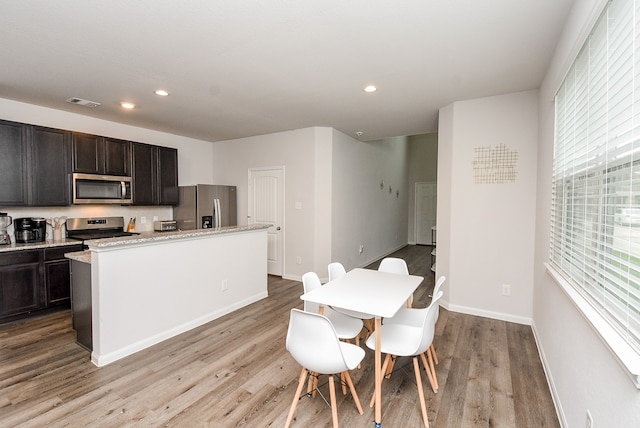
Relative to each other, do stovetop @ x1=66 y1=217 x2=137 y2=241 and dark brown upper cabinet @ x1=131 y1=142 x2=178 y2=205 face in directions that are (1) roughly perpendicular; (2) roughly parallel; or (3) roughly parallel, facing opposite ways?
roughly parallel

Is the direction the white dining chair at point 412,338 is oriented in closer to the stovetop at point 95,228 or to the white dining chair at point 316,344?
the stovetop

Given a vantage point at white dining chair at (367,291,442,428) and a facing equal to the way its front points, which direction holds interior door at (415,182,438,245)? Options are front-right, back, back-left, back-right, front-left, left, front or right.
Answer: right

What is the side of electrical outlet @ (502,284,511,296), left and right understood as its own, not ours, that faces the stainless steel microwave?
right

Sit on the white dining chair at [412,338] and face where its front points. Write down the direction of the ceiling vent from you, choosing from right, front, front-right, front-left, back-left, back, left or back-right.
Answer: front

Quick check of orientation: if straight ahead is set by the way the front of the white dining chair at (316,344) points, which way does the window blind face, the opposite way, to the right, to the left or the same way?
to the left

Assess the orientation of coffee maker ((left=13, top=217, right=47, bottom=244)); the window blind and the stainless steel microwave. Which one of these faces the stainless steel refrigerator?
the window blind

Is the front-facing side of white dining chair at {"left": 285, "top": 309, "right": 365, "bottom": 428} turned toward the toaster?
no

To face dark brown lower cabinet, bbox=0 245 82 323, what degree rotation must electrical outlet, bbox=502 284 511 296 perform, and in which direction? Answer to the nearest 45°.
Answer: approximately 45° to its right

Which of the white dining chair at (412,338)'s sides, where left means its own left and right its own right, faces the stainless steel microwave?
front

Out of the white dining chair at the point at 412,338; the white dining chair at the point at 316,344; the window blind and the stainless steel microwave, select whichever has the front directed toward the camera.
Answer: the stainless steel microwave

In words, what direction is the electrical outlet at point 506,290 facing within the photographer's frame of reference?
facing the viewer

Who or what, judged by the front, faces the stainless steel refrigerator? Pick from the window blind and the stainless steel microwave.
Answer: the window blind

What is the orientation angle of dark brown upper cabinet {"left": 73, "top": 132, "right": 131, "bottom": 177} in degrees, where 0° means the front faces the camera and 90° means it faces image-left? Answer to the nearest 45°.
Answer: approximately 315°

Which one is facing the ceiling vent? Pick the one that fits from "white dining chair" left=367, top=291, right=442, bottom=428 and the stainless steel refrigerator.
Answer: the white dining chair

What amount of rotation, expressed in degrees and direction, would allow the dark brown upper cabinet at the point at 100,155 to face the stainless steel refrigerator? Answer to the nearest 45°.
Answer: approximately 45° to its left

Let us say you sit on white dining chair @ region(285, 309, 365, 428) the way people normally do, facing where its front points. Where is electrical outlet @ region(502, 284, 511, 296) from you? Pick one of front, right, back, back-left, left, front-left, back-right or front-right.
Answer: front
